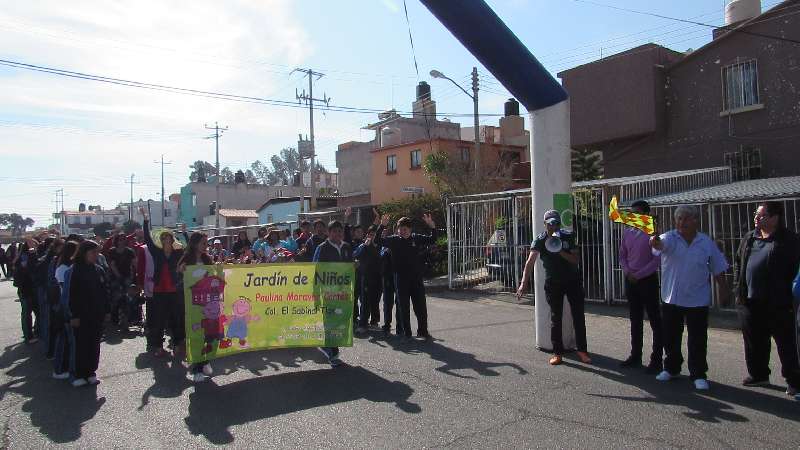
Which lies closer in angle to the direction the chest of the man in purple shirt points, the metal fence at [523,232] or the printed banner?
the printed banner

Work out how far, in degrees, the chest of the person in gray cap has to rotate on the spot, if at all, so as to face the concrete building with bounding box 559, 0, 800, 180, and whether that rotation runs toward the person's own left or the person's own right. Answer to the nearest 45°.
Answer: approximately 180°

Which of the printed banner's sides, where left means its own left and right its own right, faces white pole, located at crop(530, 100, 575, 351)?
left

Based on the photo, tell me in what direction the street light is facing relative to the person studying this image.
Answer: facing to the left of the viewer

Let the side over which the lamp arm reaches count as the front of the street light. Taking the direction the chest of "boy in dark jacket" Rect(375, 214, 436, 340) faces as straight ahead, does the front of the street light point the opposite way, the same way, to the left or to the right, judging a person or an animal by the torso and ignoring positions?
to the right

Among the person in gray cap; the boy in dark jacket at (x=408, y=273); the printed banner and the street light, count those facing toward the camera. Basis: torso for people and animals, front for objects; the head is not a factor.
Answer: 3

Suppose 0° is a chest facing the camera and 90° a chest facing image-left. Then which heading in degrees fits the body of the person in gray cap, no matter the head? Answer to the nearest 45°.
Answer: approximately 0°

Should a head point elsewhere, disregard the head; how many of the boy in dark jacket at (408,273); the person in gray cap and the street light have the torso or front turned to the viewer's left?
1

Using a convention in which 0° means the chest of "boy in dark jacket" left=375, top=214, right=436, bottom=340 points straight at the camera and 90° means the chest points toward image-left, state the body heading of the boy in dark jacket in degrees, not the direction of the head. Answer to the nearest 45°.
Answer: approximately 0°

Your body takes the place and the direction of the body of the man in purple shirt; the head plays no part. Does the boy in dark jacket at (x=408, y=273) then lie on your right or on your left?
on your right
